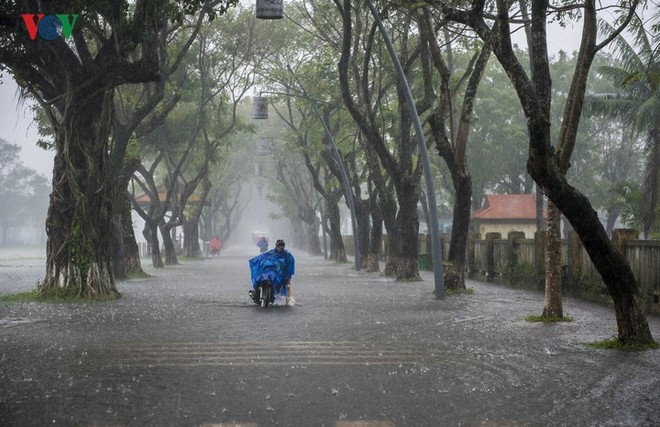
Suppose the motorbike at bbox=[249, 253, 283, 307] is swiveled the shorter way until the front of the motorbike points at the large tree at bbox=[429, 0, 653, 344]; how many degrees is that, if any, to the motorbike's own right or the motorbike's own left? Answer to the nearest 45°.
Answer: approximately 45° to the motorbike's own left

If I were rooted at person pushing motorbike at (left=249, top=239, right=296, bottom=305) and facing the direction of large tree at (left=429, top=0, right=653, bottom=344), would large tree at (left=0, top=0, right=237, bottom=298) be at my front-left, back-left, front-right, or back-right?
back-right

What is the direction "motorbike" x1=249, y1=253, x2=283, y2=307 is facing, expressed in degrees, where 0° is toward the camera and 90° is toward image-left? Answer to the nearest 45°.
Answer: approximately 0°

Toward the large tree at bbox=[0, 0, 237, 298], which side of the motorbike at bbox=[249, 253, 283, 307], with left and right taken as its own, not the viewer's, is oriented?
right
